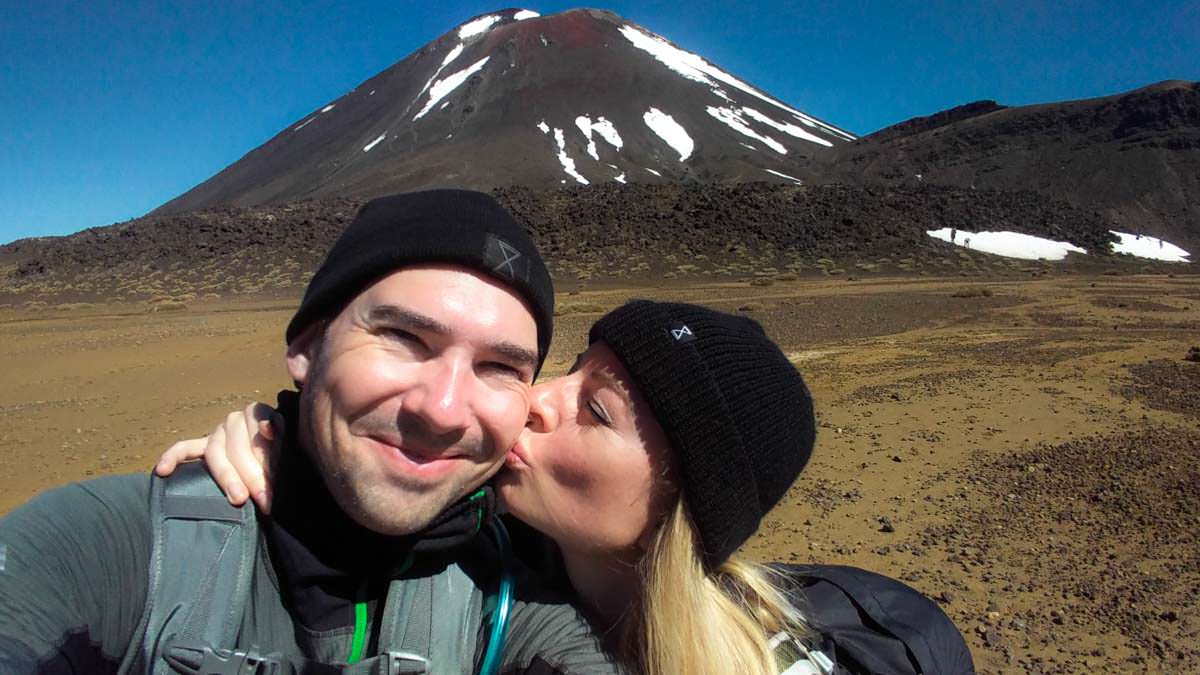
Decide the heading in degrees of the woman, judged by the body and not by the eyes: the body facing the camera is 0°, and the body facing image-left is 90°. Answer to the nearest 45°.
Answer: approximately 90°

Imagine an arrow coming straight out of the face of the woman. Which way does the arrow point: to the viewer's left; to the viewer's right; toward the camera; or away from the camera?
to the viewer's left
